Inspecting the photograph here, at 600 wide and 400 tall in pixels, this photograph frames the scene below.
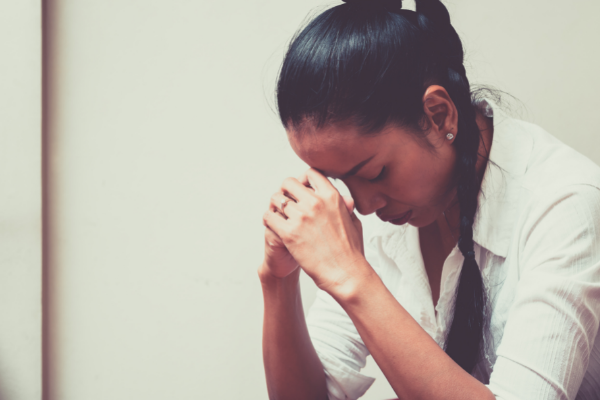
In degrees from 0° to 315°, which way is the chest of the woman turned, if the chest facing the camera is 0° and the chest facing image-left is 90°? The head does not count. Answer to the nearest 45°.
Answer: approximately 45°
